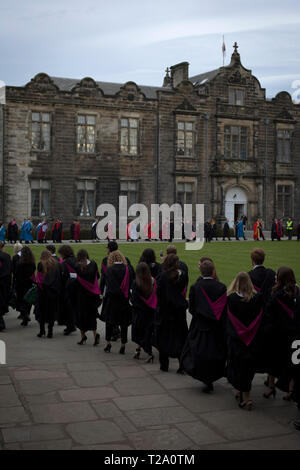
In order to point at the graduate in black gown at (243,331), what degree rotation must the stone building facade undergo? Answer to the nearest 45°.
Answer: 0° — it already faces them

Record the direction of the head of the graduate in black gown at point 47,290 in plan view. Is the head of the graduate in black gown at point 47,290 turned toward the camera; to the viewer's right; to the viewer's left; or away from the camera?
away from the camera

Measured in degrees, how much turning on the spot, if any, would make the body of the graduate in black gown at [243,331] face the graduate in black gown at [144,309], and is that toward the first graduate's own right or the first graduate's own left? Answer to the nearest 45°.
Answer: approximately 45° to the first graduate's own left

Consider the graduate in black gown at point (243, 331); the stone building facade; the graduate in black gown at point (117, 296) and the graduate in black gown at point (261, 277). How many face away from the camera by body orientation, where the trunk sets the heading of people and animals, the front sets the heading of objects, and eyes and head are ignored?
3

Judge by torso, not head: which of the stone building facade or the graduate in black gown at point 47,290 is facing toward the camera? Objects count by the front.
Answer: the stone building facade

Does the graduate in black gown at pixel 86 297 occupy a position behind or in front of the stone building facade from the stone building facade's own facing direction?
in front

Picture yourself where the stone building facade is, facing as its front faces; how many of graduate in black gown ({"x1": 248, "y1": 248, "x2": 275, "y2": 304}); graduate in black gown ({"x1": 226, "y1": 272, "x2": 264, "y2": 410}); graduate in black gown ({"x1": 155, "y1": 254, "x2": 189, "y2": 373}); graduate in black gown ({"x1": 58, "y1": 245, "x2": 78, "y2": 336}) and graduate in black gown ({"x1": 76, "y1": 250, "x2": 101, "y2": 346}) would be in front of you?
5

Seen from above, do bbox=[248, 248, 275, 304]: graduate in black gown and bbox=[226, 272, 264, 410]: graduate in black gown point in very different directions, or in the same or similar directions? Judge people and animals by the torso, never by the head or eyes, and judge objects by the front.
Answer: same or similar directions

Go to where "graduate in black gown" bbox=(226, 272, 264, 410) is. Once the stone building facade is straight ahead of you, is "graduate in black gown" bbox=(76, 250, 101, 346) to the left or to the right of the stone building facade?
left

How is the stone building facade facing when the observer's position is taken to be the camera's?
facing the viewer

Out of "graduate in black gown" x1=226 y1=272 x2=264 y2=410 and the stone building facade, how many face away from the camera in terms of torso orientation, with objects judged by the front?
1

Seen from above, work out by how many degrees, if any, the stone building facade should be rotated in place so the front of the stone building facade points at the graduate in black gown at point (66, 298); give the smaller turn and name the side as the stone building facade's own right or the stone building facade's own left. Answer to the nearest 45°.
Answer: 0° — it already faces them

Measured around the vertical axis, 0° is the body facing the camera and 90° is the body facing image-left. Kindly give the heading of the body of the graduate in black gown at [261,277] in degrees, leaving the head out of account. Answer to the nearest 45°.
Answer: approximately 180°

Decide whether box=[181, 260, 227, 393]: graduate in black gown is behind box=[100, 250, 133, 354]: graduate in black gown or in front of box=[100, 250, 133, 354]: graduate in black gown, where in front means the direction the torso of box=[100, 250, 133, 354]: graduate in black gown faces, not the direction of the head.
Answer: behind

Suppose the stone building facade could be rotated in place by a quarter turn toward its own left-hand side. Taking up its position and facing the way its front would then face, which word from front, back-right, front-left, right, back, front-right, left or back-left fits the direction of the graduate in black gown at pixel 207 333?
right

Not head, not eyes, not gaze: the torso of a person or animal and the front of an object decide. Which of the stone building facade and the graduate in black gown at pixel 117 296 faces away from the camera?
the graduate in black gown

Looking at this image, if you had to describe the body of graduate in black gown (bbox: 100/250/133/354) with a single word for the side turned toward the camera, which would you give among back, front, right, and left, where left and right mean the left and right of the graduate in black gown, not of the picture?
back

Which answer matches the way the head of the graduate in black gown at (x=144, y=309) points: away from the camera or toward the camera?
away from the camera

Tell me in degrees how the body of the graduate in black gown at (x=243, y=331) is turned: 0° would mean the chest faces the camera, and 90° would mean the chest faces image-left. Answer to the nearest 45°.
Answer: approximately 180°
